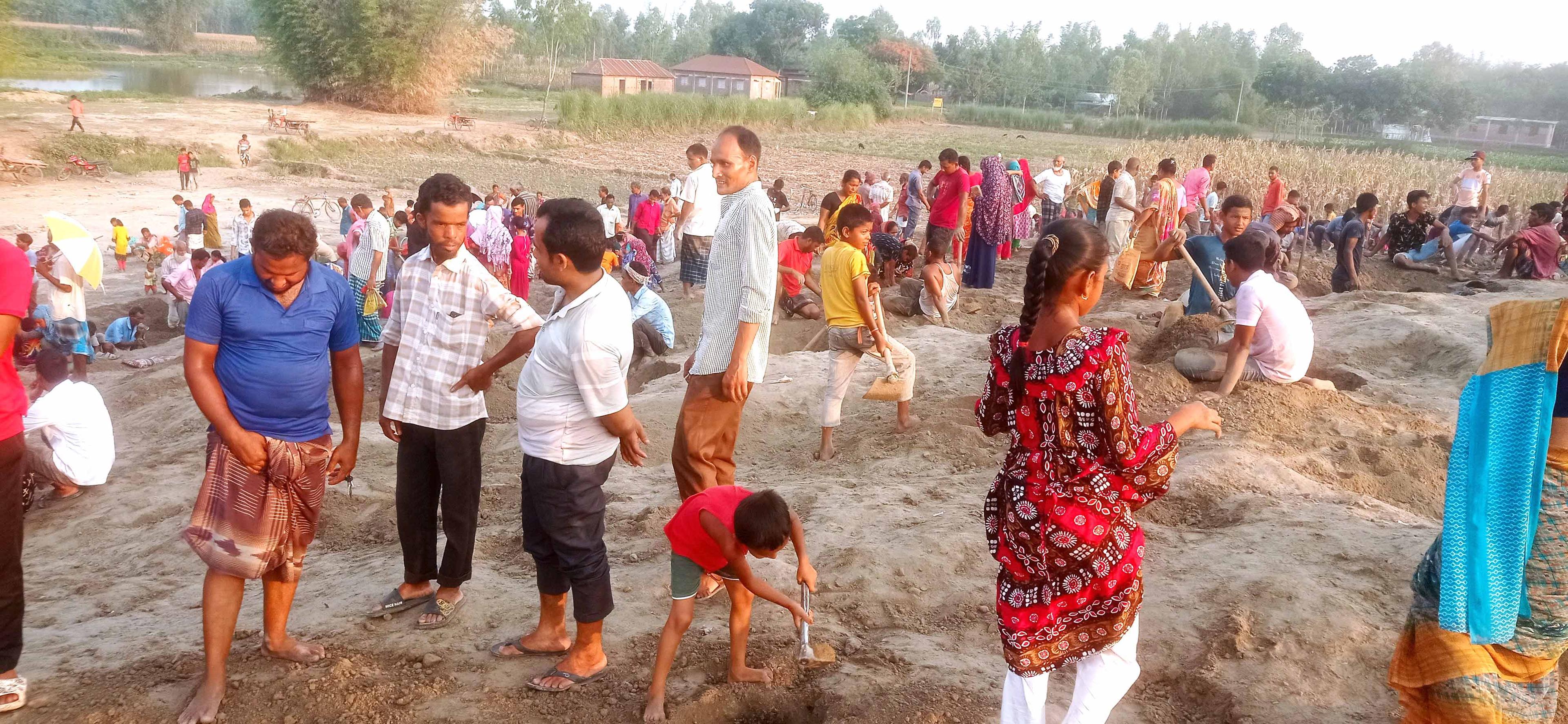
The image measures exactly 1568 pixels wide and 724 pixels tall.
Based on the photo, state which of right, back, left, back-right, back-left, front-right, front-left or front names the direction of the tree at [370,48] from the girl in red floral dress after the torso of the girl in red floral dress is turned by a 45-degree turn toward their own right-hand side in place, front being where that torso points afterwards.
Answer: back-left

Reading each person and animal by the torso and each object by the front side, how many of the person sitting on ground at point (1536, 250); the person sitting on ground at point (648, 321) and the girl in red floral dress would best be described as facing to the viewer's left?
2

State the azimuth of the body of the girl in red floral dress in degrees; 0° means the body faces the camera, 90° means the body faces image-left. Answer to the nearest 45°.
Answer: approximately 225°

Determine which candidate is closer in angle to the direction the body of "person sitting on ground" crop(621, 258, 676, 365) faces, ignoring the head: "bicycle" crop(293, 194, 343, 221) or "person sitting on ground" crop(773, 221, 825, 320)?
the bicycle

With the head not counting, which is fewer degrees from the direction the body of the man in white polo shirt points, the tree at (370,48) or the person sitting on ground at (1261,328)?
the tree

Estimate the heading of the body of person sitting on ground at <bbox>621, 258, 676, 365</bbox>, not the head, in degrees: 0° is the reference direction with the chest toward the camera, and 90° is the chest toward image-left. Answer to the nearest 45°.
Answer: approximately 90°

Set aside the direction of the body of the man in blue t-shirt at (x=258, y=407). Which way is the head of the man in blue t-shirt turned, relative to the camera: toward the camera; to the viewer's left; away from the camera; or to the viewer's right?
toward the camera

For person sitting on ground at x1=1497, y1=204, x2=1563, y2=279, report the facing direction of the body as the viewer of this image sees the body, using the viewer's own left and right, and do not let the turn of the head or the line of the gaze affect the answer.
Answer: facing to the left of the viewer
